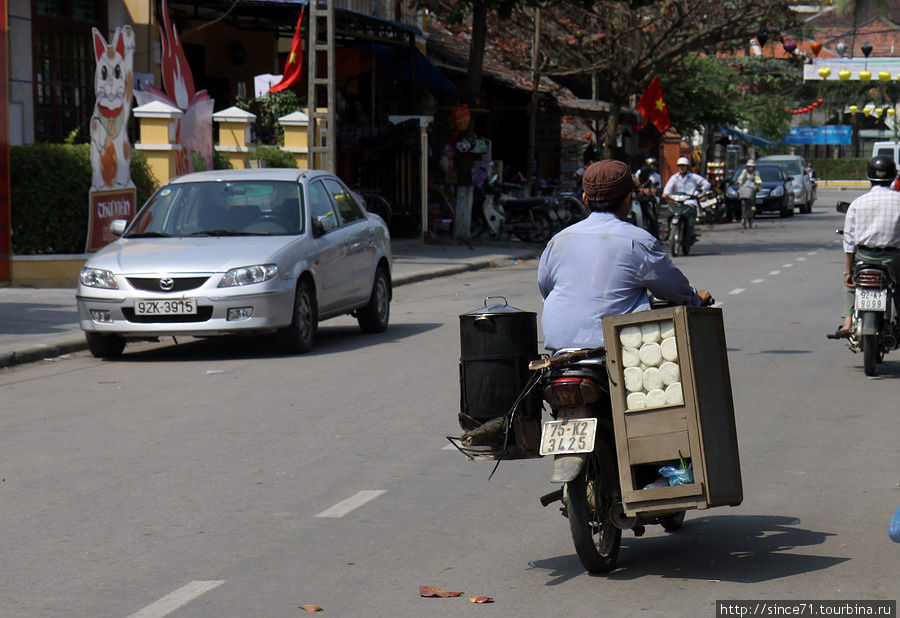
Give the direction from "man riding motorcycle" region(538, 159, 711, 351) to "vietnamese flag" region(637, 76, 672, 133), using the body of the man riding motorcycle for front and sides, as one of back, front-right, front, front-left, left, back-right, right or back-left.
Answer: front-left

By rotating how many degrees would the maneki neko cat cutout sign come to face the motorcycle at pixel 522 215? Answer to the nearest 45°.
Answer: approximately 135° to its left

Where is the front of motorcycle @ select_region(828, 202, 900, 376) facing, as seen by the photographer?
facing away from the viewer

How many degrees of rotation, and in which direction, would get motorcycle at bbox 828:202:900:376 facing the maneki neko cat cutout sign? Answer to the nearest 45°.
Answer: approximately 45° to its left

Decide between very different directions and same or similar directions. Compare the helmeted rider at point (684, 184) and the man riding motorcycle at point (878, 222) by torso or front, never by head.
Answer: very different directions

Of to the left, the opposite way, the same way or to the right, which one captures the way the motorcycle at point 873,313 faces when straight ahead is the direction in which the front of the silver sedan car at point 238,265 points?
the opposite way

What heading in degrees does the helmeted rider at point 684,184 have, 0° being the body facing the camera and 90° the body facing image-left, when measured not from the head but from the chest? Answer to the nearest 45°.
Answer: approximately 0°

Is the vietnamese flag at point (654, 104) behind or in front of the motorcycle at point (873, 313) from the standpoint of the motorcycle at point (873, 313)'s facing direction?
in front

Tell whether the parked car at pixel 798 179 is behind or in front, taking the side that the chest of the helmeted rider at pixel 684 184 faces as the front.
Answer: behind

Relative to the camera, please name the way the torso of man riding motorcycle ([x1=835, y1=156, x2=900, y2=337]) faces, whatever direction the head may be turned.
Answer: away from the camera

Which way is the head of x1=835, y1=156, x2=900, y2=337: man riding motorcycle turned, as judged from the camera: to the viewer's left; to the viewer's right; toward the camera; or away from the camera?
away from the camera

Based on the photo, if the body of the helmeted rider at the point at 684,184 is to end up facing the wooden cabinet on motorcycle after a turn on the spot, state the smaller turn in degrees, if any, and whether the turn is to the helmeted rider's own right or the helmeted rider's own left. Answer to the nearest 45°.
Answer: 0° — they already face it

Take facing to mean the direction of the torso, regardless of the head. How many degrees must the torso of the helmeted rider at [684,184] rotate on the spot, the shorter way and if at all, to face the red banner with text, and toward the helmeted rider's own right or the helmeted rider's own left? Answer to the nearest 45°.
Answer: approximately 45° to the helmeted rider's own right

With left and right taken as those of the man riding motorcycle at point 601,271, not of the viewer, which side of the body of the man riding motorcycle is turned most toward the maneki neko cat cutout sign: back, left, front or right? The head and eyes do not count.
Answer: front

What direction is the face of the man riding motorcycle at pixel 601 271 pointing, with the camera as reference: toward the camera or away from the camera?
away from the camera
